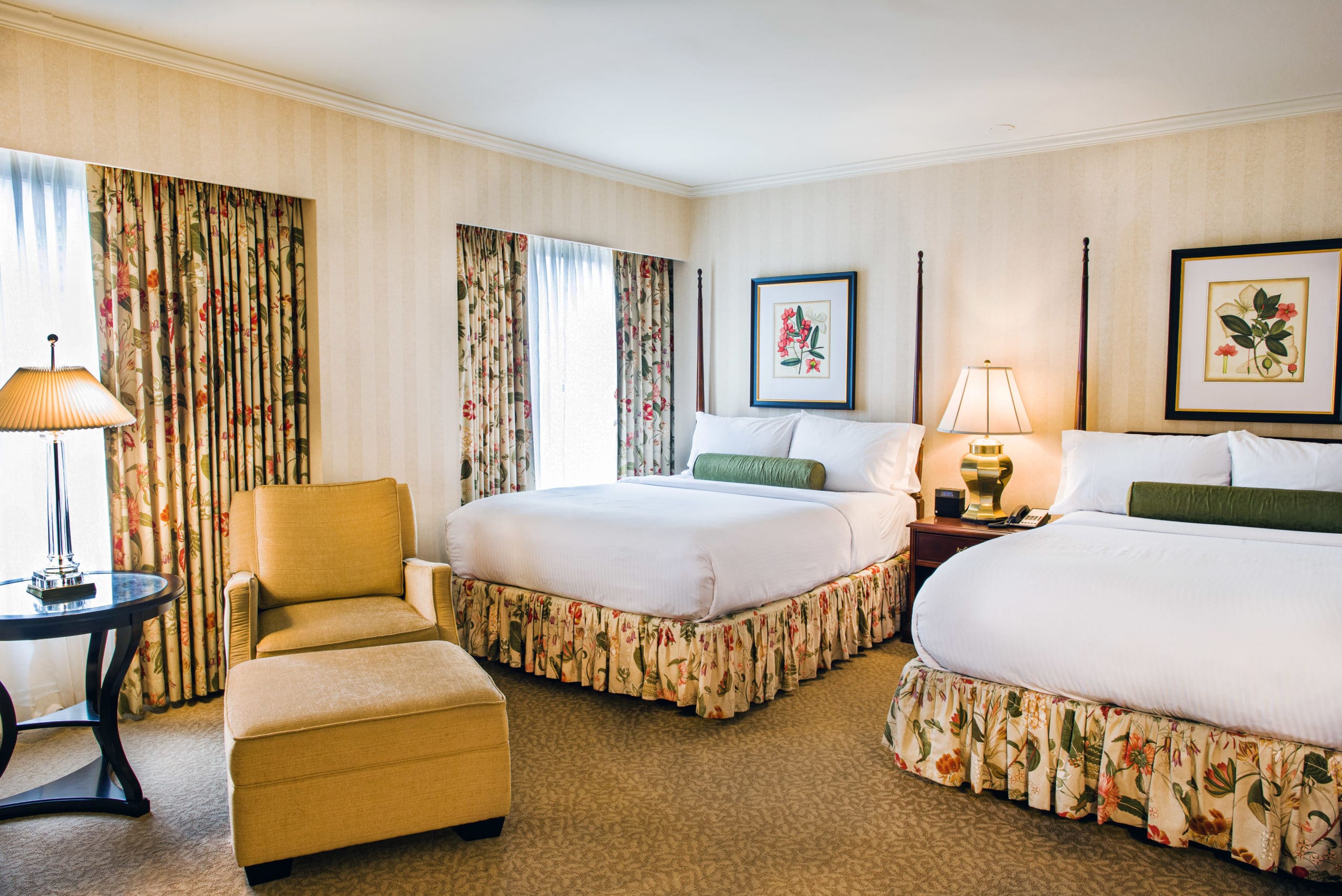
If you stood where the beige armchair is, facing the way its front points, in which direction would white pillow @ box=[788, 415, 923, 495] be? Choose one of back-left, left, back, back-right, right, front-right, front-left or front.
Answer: left

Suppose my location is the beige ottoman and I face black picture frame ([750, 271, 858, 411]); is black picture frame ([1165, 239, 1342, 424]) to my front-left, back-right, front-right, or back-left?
front-right

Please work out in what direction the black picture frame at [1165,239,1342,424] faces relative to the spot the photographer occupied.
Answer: facing the viewer

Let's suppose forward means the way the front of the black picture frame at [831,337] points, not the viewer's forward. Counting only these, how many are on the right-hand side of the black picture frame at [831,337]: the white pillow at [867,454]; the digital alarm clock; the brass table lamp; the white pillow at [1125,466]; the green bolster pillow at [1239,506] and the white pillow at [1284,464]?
0

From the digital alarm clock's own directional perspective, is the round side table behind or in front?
in front

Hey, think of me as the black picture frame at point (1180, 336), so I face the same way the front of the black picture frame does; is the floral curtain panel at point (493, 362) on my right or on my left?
on my right

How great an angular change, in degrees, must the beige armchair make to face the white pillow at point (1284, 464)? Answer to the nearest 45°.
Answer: approximately 90° to its left

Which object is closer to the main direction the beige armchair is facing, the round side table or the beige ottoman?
the beige ottoman

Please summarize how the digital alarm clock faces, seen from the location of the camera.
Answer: facing the viewer and to the left of the viewer

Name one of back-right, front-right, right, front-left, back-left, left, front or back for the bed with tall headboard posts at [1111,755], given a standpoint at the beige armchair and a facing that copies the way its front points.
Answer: front-left

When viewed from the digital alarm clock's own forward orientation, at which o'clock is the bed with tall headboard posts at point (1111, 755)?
The bed with tall headboard posts is roughly at 10 o'clock from the digital alarm clock.

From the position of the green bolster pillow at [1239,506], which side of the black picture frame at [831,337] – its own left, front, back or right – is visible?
left

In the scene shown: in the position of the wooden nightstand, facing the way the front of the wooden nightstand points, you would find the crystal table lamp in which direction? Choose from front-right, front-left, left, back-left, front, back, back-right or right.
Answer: front

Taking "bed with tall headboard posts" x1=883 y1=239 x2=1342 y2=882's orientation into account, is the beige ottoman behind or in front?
in front

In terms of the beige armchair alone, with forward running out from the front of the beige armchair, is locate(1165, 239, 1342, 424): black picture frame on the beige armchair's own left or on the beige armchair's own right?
on the beige armchair's own left

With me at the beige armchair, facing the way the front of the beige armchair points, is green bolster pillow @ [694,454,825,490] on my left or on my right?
on my left

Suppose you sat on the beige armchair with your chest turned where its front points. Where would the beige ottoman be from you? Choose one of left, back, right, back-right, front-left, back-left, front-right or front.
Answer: front

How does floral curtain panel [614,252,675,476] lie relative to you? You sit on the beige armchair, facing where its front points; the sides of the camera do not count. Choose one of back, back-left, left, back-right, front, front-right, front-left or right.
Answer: back-left

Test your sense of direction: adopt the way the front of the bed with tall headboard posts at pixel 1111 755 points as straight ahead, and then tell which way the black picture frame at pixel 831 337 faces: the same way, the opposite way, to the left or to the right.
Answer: the same way

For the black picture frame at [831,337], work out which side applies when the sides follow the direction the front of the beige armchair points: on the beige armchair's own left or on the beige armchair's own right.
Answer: on the beige armchair's own left

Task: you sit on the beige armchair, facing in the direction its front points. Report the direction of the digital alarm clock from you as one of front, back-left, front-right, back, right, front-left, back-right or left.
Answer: left

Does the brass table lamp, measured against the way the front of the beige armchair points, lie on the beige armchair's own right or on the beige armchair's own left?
on the beige armchair's own left
